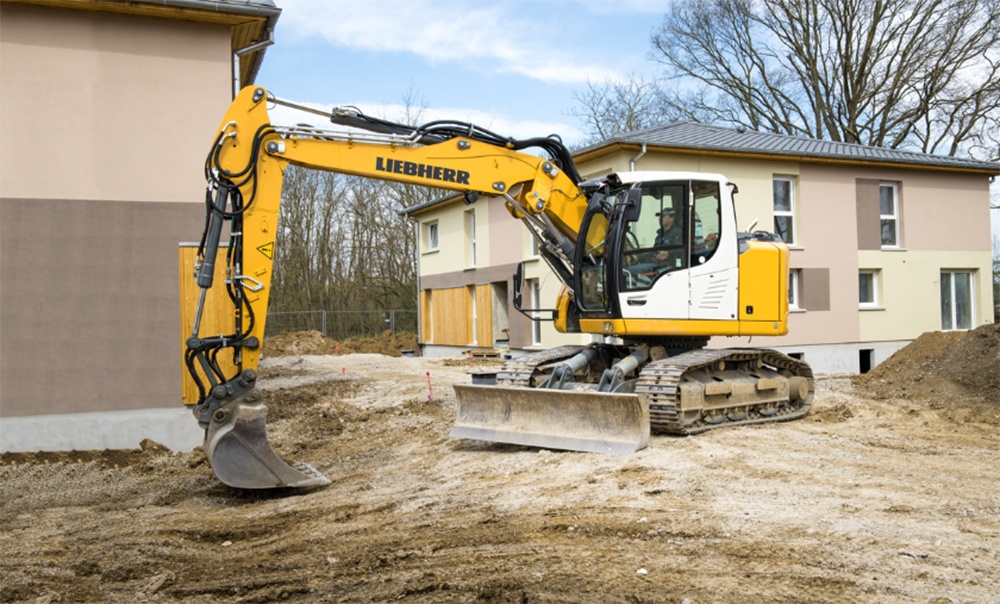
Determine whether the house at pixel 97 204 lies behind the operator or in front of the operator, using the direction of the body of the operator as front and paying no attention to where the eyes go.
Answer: in front

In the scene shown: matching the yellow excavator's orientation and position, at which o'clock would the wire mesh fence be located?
The wire mesh fence is roughly at 4 o'clock from the yellow excavator.

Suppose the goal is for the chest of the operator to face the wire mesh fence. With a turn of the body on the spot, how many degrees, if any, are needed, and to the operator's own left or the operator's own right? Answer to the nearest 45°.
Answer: approximately 90° to the operator's own right

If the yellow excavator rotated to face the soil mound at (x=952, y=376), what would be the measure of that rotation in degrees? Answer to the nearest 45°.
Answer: approximately 180°

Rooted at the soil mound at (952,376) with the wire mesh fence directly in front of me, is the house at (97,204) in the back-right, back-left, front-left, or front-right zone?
front-left

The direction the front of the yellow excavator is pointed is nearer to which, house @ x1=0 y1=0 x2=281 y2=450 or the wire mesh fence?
the house

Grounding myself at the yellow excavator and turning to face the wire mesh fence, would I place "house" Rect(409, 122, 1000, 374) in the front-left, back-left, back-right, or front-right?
front-right

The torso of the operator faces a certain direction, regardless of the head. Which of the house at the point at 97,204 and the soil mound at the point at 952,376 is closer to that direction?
the house

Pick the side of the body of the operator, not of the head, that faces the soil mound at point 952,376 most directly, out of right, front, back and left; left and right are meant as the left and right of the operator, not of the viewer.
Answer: back

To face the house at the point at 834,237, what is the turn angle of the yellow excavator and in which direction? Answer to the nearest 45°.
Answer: approximately 180°

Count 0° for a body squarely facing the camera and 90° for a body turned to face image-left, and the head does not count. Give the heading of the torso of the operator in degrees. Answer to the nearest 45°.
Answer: approximately 45°

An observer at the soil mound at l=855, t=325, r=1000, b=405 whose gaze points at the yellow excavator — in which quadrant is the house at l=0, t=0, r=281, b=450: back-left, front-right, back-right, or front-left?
front-right
